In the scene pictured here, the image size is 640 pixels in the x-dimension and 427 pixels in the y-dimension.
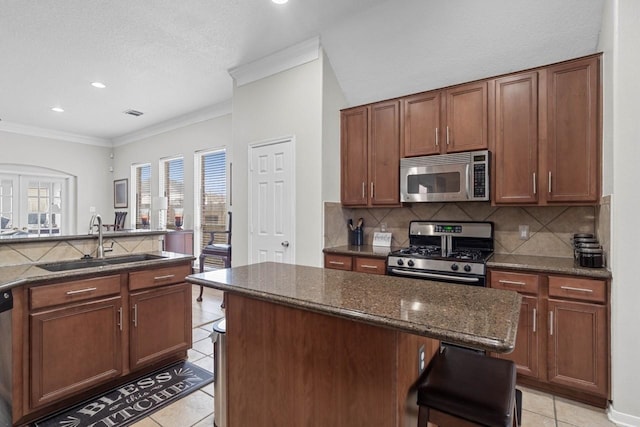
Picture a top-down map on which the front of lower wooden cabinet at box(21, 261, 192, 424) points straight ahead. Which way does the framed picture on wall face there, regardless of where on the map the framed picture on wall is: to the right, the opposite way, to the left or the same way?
to the right

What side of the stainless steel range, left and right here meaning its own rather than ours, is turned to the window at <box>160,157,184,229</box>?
right

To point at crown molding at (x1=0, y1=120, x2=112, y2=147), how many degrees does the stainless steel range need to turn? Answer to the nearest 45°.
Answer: approximately 90° to its right

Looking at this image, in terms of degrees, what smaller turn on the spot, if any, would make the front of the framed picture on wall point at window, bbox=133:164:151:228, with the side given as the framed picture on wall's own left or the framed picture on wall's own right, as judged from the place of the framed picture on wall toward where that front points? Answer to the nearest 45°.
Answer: approximately 90° to the framed picture on wall's own left

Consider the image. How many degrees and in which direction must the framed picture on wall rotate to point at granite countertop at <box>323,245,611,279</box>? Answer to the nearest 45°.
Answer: approximately 45° to its left

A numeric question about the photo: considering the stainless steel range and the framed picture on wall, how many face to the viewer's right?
0

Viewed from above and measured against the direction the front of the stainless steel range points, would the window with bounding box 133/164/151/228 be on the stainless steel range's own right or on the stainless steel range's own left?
on the stainless steel range's own right

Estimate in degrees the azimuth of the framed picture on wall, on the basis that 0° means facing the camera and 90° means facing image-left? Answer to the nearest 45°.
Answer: approximately 45°

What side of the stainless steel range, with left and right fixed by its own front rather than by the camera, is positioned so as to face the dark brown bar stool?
front

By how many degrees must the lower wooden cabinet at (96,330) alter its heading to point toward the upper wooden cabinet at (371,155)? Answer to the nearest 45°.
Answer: approximately 45° to its left

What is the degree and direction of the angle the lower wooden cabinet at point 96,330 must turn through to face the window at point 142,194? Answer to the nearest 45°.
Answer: approximately 135° to its left

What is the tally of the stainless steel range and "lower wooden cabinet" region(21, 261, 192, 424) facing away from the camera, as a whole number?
0

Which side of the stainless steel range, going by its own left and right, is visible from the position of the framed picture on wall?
right
